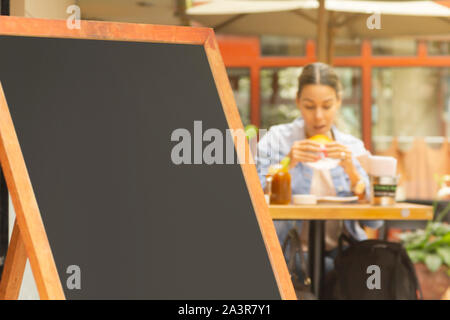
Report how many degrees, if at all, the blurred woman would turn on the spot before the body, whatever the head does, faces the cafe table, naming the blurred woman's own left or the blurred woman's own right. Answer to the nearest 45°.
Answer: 0° — they already face it

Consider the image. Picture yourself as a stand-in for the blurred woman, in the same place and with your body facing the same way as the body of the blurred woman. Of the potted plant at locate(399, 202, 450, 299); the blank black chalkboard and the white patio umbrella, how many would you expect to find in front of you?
1

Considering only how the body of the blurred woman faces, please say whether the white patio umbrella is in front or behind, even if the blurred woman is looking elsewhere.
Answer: behind

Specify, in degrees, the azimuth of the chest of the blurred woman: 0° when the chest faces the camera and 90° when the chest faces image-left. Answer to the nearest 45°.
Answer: approximately 0°

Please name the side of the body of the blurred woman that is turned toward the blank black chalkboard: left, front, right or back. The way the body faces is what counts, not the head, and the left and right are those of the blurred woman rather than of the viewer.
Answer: front

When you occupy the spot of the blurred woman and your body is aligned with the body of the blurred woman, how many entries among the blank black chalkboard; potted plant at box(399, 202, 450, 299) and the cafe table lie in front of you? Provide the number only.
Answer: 2

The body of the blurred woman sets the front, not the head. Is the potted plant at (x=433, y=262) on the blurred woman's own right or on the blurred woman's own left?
on the blurred woman's own left

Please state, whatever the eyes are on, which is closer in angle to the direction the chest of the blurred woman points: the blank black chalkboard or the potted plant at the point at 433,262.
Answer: the blank black chalkboard
